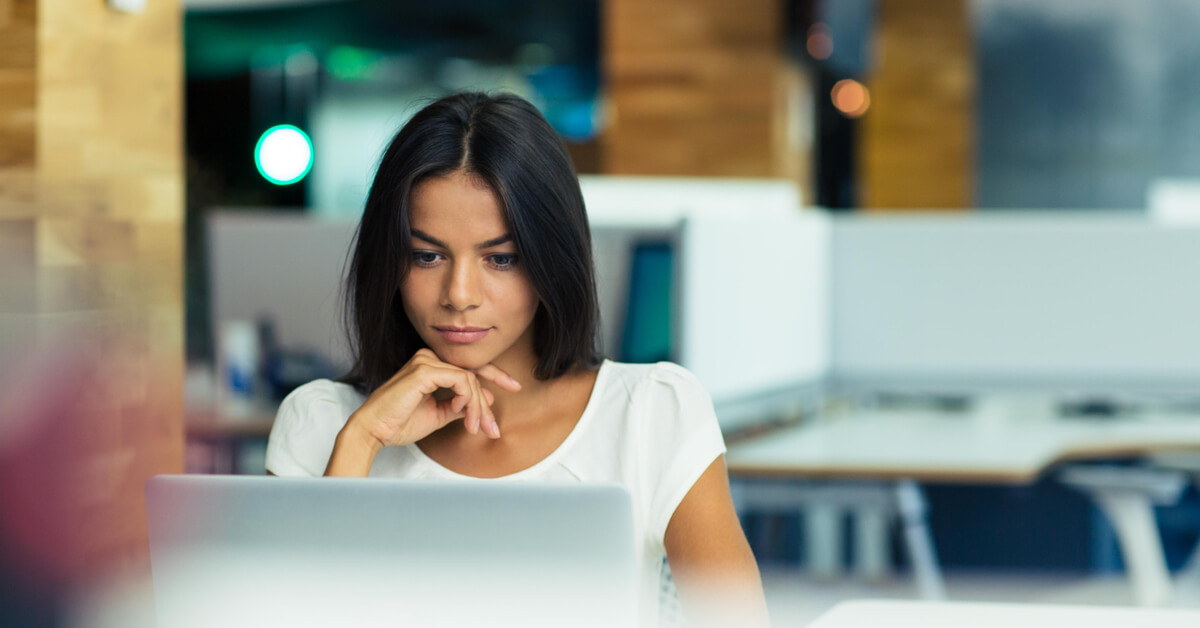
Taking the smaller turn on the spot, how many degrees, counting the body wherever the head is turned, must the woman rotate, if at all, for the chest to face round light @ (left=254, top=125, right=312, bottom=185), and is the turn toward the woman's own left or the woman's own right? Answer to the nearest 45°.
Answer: approximately 180°

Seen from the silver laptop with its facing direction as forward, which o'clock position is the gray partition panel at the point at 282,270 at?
The gray partition panel is roughly at 12 o'clock from the silver laptop.

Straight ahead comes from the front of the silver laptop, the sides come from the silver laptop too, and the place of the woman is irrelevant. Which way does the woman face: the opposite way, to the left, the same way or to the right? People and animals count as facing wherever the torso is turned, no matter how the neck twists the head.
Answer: the opposite way

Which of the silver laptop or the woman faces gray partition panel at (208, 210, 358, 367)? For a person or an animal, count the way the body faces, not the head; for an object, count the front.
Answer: the silver laptop

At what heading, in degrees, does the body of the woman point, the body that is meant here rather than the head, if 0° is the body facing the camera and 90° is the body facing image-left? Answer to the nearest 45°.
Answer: approximately 0°

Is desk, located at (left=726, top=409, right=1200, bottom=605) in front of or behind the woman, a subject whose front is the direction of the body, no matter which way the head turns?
behind

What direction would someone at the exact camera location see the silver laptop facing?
facing away from the viewer

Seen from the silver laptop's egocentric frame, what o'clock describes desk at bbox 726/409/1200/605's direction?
The desk is roughly at 1 o'clock from the silver laptop.

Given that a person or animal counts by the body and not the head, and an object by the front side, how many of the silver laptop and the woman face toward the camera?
1
